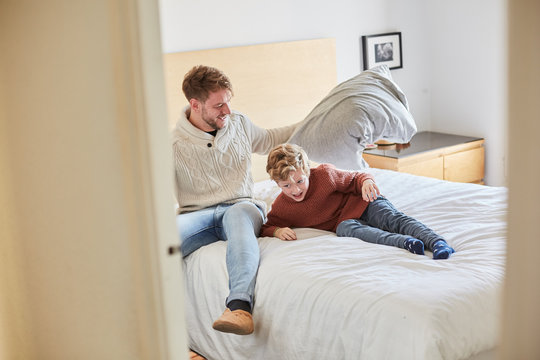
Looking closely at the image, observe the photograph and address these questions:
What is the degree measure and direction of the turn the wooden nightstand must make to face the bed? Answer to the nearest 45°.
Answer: approximately 45° to its right

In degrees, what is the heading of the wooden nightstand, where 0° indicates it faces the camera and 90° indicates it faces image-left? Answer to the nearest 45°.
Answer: approximately 315°

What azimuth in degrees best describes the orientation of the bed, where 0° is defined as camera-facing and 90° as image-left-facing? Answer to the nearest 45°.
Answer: approximately 315°

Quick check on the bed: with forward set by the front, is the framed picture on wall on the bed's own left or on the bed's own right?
on the bed's own left

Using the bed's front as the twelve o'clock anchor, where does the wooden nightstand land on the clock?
The wooden nightstand is roughly at 8 o'clock from the bed.
